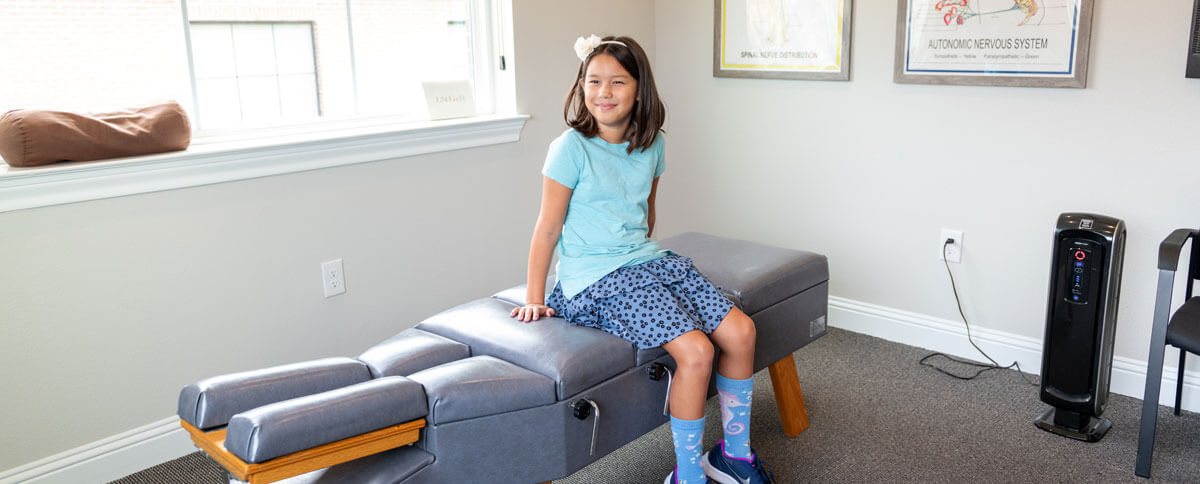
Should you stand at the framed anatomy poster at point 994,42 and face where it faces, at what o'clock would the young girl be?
The young girl is roughly at 1 o'clock from the framed anatomy poster.

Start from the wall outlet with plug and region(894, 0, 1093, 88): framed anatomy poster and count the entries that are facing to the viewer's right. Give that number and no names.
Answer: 0

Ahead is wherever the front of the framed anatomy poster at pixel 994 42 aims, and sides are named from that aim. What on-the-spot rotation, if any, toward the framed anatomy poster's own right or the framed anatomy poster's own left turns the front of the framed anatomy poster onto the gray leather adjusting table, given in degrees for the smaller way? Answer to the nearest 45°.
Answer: approximately 45° to the framed anatomy poster's own right

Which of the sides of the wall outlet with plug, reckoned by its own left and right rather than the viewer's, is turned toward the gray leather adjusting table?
front

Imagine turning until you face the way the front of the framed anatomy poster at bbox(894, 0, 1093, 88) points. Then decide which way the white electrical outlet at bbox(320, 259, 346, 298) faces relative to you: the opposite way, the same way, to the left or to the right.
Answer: to the left

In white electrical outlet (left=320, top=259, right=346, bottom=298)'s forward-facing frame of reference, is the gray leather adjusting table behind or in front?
in front

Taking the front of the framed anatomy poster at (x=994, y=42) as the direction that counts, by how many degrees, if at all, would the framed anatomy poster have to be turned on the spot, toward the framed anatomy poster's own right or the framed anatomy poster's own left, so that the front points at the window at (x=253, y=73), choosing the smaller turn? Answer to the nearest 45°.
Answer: approximately 45° to the framed anatomy poster's own right

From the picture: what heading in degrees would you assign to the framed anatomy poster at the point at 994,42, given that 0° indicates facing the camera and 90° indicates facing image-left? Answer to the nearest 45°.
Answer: approximately 0°

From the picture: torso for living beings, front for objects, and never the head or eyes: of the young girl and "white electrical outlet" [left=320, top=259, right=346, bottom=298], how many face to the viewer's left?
0

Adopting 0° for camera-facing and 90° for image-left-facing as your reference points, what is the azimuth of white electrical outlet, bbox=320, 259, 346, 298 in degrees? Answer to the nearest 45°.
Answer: approximately 315°

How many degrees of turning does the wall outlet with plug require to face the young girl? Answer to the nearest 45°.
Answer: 0° — it already faces them
